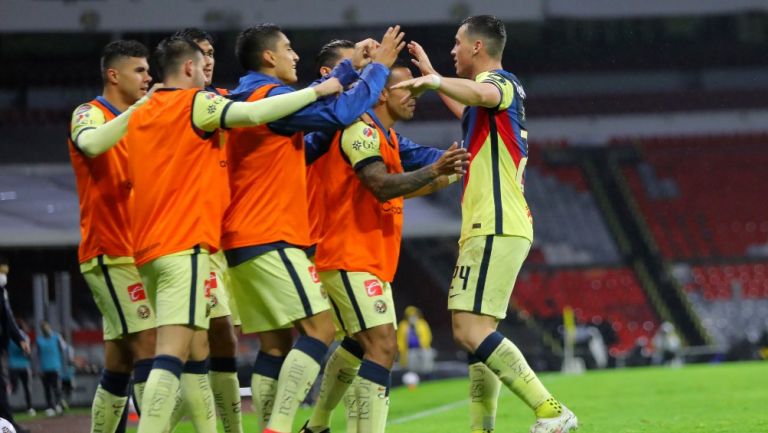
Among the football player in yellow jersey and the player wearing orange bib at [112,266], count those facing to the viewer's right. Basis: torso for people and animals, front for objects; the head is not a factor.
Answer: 1

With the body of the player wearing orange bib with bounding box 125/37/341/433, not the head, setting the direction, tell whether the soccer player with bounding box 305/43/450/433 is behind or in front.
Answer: in front

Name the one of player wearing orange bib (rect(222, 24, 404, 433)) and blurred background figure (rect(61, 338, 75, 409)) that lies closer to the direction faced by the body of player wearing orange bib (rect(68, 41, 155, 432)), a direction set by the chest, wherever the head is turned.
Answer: the player wearing orange bib

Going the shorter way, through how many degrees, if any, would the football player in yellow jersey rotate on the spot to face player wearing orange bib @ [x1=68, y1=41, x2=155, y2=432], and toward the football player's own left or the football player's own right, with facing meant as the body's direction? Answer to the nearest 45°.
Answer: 0° — they already face them

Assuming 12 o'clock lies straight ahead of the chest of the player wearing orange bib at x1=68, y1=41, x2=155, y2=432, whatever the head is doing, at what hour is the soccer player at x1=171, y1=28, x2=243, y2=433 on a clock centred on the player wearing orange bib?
The soccer player is roughly at 12 o'clock from the player wearing orange bib.

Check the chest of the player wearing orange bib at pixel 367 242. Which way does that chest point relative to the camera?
to the viewer's right

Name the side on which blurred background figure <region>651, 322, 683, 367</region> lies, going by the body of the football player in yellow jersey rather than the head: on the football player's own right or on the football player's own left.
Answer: on the football player's own right

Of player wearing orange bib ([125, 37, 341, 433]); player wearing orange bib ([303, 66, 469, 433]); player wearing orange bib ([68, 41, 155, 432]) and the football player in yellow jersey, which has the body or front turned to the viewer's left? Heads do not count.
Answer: the football player in yellow jersey

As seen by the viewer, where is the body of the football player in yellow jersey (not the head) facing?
to the viewer's left

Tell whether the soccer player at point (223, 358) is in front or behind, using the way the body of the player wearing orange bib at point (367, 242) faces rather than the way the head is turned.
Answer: behind

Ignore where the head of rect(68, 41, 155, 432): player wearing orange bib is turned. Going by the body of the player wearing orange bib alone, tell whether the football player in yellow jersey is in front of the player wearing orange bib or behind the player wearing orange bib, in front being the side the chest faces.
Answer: in front

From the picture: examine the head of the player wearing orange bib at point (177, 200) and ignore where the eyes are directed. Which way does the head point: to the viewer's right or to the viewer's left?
to the viewer's right

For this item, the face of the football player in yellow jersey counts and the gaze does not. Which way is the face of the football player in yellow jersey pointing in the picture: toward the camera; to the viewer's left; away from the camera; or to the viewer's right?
to the viewer's left

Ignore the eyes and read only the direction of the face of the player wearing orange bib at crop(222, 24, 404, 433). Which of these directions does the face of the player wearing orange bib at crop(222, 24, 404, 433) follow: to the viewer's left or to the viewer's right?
to the viewer's right

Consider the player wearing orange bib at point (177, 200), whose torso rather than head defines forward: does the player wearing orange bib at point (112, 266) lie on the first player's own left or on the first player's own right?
on the first player's own left

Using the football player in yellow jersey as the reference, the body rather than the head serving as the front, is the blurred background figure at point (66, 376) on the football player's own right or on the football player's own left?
on the football player's own right

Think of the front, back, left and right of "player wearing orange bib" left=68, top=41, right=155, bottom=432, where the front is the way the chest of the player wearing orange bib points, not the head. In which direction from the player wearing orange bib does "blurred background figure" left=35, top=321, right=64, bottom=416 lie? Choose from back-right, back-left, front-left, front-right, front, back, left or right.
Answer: left
